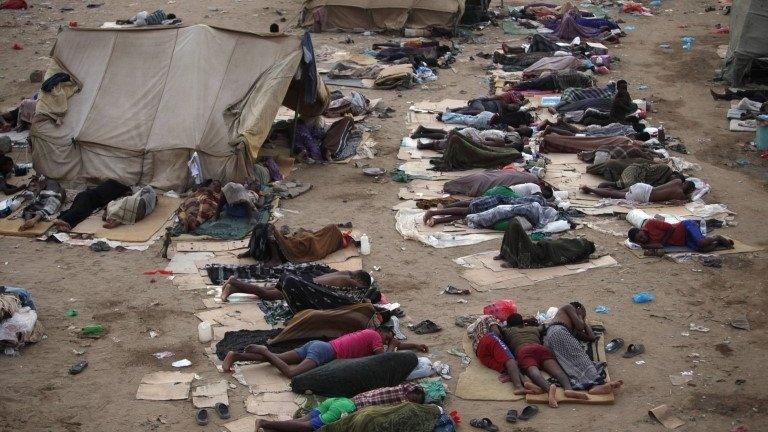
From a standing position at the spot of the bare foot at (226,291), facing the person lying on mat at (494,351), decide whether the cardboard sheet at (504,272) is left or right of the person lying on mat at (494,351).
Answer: left

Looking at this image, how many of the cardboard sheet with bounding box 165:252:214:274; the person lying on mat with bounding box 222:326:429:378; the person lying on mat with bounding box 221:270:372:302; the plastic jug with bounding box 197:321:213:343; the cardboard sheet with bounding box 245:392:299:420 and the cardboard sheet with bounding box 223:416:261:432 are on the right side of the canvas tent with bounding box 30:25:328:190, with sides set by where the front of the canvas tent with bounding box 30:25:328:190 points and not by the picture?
6

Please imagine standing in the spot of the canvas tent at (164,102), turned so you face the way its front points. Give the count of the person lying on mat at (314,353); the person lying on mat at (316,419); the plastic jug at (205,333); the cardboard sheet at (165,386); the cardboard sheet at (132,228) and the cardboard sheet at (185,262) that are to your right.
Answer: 6

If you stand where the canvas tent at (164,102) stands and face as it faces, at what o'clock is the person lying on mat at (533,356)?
The person lying on mat is roughly at 2 o'clock from the canvas tent.

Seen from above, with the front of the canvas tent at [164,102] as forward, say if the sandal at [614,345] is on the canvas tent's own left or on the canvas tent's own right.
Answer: on the canvas tent's own right

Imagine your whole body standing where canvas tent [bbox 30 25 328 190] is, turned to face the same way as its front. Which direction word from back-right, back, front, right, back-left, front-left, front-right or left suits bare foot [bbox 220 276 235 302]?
right

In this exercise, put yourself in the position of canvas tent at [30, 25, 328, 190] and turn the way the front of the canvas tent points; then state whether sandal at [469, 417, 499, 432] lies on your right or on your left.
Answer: on your right

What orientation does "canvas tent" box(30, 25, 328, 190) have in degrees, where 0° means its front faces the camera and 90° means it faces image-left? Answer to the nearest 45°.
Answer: approximately 270°

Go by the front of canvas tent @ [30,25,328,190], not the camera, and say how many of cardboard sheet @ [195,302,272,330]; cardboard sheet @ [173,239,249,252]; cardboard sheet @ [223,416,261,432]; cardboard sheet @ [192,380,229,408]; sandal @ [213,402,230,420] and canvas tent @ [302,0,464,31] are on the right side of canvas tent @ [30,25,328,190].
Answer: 5

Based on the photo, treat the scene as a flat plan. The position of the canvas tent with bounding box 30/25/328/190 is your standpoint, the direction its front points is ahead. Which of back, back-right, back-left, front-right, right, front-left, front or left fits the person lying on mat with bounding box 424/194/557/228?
front-right

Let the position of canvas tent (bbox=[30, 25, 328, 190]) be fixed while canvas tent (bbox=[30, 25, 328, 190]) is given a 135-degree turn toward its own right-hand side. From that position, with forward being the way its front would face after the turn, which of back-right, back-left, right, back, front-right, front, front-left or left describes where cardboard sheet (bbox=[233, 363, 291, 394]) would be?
front-left

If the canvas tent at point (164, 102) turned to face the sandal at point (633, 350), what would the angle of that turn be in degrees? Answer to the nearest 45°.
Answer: approximately 45° to its right

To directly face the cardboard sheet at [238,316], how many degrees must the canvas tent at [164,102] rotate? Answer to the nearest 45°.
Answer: approximately 90° to its right

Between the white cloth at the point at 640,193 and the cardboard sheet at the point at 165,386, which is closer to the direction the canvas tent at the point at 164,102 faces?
the white cloth

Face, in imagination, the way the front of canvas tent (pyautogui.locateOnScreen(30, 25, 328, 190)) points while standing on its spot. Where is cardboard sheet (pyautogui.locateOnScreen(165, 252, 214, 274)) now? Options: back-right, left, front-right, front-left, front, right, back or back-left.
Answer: right

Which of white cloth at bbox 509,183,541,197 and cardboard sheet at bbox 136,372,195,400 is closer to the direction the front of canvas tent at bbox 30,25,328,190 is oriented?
the white cloth

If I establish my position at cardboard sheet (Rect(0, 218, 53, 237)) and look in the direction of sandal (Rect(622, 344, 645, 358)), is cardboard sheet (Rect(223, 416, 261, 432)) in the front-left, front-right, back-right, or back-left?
front-right
